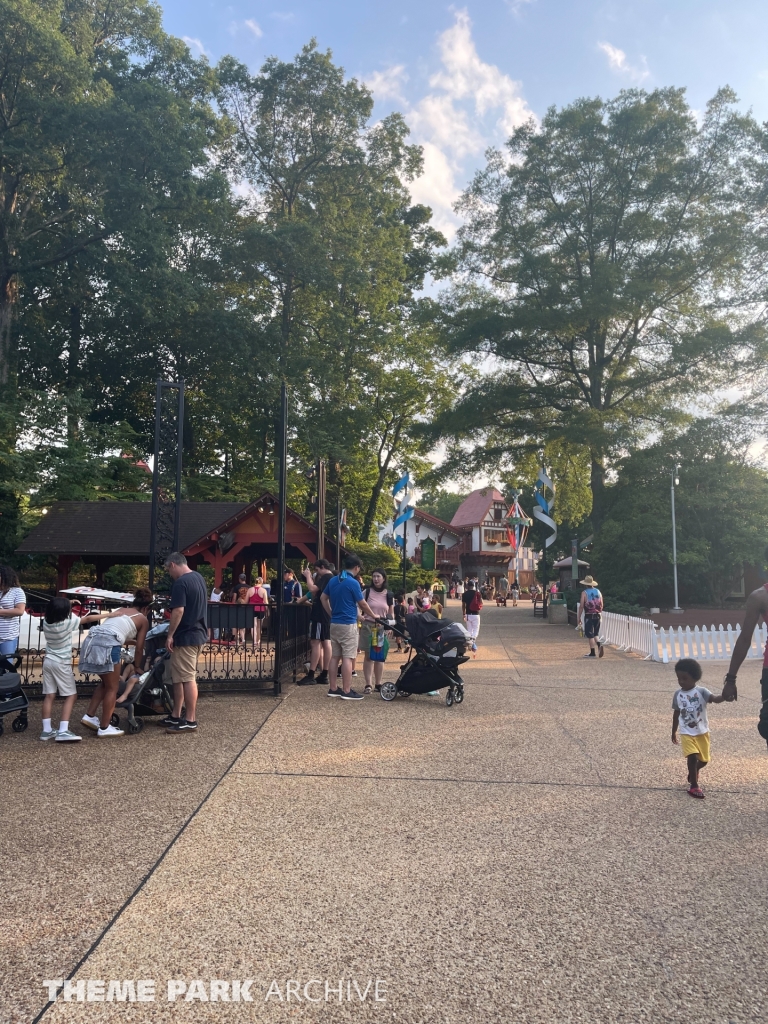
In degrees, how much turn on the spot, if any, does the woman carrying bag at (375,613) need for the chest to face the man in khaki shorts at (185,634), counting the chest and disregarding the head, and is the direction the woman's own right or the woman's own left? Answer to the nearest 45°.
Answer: approximately 45° to the woman's own right

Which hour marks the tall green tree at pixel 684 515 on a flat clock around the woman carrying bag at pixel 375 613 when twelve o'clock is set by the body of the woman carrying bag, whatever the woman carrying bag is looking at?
The tall green tree is roughly at 7 o'clock from the woman carrying bag.

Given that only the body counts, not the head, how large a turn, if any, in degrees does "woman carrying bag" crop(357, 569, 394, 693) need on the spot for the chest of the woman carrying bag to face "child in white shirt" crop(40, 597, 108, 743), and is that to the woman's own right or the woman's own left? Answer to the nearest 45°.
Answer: approximately 45° to the woman's own right

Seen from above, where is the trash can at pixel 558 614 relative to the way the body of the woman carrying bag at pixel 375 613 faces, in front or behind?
behind

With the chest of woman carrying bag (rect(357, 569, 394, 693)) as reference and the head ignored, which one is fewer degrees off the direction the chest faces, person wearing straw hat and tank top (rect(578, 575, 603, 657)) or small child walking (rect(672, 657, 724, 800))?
the small child walking

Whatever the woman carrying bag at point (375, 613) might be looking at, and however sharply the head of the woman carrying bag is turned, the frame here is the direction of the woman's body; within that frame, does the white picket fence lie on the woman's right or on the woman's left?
on the woman's left

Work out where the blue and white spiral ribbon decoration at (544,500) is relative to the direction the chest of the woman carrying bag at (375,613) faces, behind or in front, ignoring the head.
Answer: behind

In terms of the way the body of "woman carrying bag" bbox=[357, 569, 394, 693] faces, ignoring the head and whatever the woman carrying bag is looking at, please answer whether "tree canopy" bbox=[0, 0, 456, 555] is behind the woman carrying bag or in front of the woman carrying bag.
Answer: behind

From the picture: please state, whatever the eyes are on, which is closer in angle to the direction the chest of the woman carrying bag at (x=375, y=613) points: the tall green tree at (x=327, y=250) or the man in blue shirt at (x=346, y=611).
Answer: the man in blue shirt

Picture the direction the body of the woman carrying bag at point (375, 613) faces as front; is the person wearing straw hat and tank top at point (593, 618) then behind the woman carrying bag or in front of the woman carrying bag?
behind

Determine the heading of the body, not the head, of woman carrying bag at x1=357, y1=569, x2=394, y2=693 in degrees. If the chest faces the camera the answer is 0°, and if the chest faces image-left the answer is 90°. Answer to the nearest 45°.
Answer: approximately 0°

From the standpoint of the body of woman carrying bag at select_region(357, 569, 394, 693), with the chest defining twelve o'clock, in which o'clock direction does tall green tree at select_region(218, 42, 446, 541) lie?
The tall green tree is roughly at 6 o'clock from the woman carrying bag.
